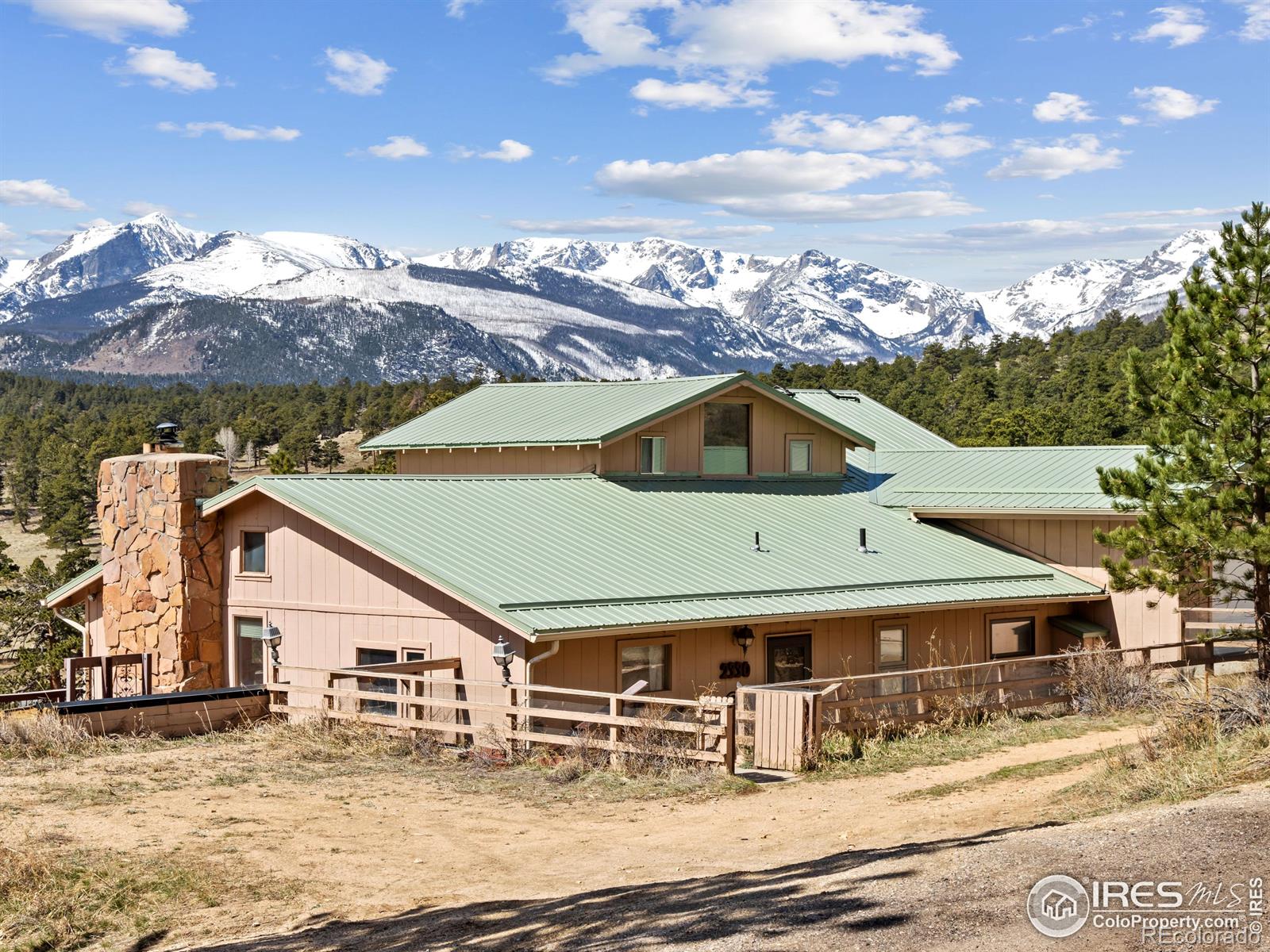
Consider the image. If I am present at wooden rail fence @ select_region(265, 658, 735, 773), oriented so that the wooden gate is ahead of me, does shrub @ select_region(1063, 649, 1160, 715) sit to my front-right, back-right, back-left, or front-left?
front-left
